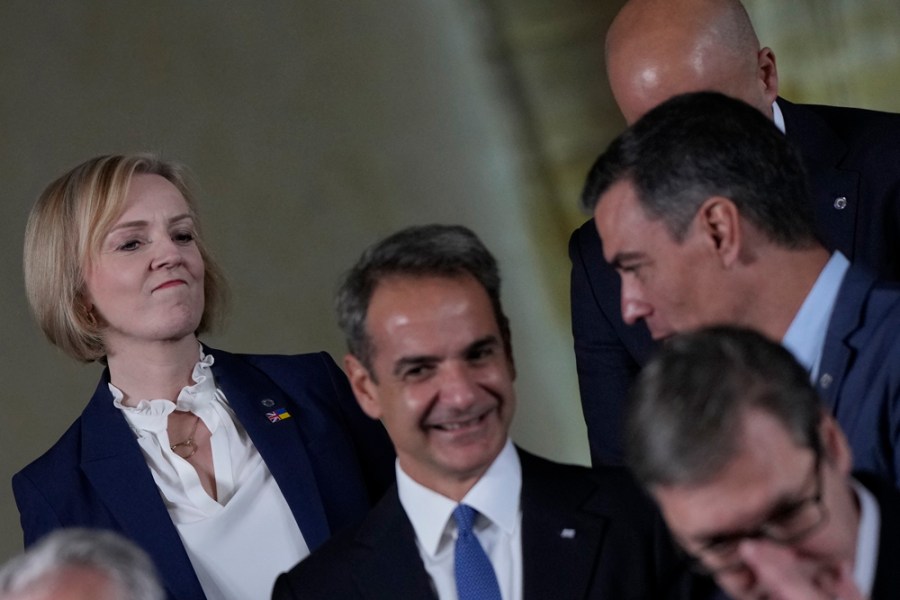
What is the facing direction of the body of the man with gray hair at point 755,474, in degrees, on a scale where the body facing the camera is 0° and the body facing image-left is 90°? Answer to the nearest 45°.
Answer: approximately 45°

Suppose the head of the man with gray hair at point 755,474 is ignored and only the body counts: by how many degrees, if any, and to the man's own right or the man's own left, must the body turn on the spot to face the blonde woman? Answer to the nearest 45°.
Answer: approximately 90° to the man's own right

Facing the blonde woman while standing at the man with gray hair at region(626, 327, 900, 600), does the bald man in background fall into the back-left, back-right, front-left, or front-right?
front-right

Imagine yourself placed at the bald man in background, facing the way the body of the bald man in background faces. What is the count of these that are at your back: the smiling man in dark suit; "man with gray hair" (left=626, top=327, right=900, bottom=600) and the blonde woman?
0

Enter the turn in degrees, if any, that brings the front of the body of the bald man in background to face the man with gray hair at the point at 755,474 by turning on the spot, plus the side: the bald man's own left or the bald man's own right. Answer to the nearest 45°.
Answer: approximately 45° to the bald man's own left

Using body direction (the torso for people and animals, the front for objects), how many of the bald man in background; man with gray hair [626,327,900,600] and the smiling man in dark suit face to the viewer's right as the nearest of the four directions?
0

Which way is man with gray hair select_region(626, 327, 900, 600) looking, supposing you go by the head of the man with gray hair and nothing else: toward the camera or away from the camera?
toward the camera

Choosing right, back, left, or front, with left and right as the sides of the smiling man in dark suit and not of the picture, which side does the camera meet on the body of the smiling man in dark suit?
front

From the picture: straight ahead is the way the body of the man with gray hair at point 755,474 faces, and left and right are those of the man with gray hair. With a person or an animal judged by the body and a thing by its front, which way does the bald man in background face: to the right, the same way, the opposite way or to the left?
the same way

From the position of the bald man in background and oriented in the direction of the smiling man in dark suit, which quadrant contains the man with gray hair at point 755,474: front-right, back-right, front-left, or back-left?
front-left

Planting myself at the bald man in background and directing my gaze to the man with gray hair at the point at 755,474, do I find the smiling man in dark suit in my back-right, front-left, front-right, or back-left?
front-right

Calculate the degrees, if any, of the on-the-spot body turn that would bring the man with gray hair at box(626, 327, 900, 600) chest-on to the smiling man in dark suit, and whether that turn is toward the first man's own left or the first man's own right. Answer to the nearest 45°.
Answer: approximately 90° to the first man's own right

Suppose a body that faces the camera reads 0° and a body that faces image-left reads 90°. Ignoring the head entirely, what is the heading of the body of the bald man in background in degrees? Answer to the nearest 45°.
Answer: approximately 45°

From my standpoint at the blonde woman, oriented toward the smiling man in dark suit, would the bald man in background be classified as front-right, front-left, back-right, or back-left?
front-left

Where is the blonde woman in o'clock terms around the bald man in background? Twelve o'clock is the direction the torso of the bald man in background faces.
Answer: The blonde woman is roughly at 1 o'clock from the bald man in background.

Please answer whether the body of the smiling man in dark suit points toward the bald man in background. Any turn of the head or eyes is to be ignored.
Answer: no

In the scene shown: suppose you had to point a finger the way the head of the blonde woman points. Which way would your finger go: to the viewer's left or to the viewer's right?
to the viewer's right

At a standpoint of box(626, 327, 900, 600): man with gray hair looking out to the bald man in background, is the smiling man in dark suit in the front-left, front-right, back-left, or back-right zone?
front-left
